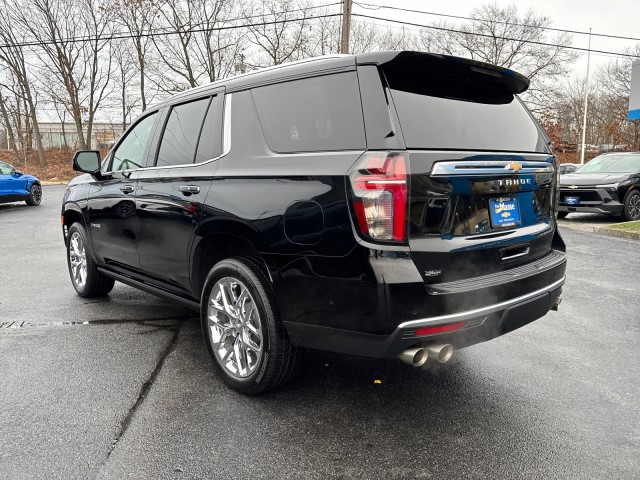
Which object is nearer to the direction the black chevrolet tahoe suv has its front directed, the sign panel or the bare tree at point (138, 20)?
the bare tree

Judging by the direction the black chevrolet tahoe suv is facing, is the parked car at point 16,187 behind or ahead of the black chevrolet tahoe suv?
ahead

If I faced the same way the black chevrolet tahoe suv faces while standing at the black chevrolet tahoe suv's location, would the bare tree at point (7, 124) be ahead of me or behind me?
ahead

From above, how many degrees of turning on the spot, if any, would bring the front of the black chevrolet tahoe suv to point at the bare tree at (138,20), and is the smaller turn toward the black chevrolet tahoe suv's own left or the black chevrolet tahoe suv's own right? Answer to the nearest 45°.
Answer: approximately 45° to the black chevrolet tahoe suv's own right

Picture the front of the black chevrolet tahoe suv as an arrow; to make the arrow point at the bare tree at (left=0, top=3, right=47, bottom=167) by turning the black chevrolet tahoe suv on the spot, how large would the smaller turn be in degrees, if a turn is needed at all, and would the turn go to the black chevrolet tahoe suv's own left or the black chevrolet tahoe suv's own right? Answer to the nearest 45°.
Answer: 0° — it already faces it

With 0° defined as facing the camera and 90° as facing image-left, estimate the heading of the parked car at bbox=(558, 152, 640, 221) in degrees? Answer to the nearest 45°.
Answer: approximately 45°

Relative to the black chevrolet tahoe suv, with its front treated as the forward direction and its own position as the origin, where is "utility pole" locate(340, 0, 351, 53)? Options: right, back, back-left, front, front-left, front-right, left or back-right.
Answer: front-right

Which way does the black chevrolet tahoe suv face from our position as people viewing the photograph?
facing away from the viewer and to the left of the viewer

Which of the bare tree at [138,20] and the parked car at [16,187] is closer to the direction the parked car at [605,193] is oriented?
the parked car

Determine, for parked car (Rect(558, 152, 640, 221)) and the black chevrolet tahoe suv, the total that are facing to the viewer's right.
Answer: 0

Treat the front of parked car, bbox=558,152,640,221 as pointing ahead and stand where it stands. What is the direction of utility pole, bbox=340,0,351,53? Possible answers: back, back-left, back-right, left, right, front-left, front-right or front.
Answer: right

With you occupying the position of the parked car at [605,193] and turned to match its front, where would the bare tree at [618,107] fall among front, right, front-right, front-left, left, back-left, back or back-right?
back-right

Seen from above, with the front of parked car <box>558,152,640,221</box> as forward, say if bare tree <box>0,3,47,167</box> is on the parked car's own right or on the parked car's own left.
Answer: on the parked car's own right

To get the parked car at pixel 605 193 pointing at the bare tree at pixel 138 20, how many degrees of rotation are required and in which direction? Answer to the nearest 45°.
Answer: approximately 90° to its right
